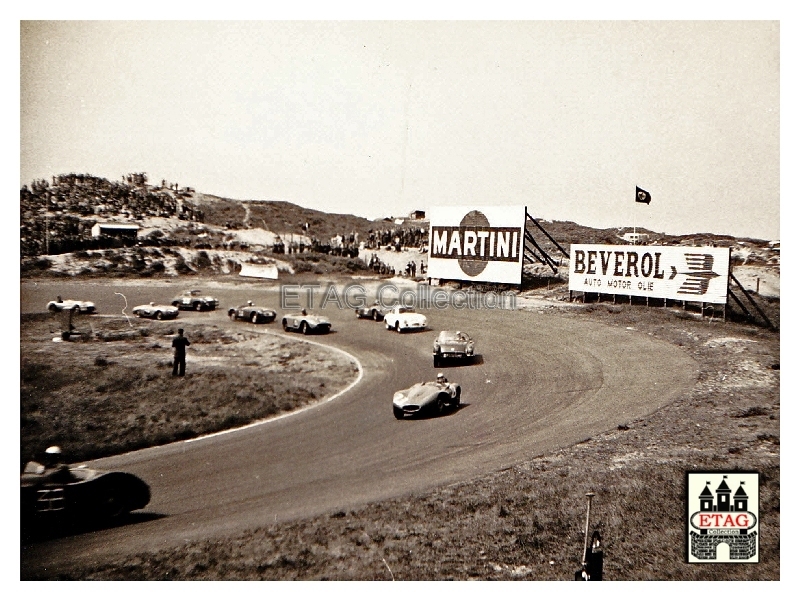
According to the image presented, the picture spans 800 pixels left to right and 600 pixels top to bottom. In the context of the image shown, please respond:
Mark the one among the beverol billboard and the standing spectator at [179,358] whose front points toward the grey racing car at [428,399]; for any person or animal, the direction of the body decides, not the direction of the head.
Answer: the beverol billboard

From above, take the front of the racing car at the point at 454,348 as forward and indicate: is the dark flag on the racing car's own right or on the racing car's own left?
on the racing car's own left

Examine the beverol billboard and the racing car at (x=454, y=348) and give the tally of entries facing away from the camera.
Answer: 0

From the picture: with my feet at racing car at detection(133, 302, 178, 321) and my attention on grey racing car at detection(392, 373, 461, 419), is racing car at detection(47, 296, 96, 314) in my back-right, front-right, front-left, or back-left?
back-right

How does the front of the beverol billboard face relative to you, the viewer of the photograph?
facing the viewer and to the left of the viewer

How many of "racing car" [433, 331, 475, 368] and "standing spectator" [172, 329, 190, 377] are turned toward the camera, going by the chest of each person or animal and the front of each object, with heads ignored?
1

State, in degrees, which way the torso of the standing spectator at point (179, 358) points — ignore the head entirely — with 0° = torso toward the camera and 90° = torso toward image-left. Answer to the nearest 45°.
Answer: approximately 180°

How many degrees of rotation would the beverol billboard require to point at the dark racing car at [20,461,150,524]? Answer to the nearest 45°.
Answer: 0° — it already faces it

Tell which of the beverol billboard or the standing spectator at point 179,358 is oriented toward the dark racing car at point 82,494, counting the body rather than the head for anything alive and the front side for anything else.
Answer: the beverol billboard

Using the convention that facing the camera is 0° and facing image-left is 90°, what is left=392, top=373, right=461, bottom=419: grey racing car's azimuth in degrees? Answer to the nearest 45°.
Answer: approximately 45°

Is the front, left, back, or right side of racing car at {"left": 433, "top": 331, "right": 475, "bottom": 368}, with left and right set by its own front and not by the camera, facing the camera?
front
